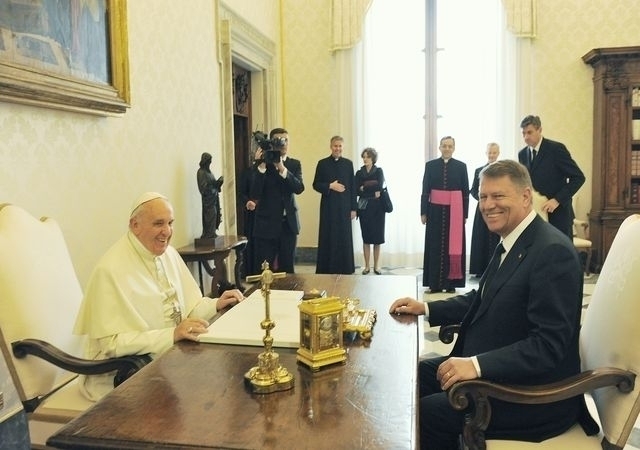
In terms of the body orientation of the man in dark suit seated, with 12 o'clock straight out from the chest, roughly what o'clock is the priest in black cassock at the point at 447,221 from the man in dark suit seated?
The priest in black cassock is roughly at 3 o'clock from the man in dark suit seated.

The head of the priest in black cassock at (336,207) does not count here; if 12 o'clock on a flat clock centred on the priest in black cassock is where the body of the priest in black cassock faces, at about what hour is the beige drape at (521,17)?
The beige drape is roughly at 8 o'clock from the priest in black cassock.

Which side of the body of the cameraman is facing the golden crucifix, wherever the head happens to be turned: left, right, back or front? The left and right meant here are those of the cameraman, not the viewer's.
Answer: front

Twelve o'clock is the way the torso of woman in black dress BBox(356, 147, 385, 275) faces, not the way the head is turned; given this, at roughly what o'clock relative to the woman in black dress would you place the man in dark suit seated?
The man in dark suit seated is roughly at 12 o'clock from the woman in black dress.

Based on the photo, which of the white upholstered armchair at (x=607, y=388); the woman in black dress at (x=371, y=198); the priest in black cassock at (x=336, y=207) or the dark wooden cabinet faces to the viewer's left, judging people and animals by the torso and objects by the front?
the white upholstered armchair

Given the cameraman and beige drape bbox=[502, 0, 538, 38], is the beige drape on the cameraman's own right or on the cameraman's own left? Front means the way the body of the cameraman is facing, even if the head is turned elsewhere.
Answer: on the cameraman's own left

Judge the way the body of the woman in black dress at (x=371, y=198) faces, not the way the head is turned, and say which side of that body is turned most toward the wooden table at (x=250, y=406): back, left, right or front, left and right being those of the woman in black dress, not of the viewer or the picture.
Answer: front
